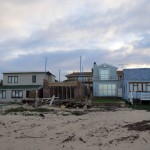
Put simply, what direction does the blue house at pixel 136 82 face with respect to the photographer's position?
facing the viewer
